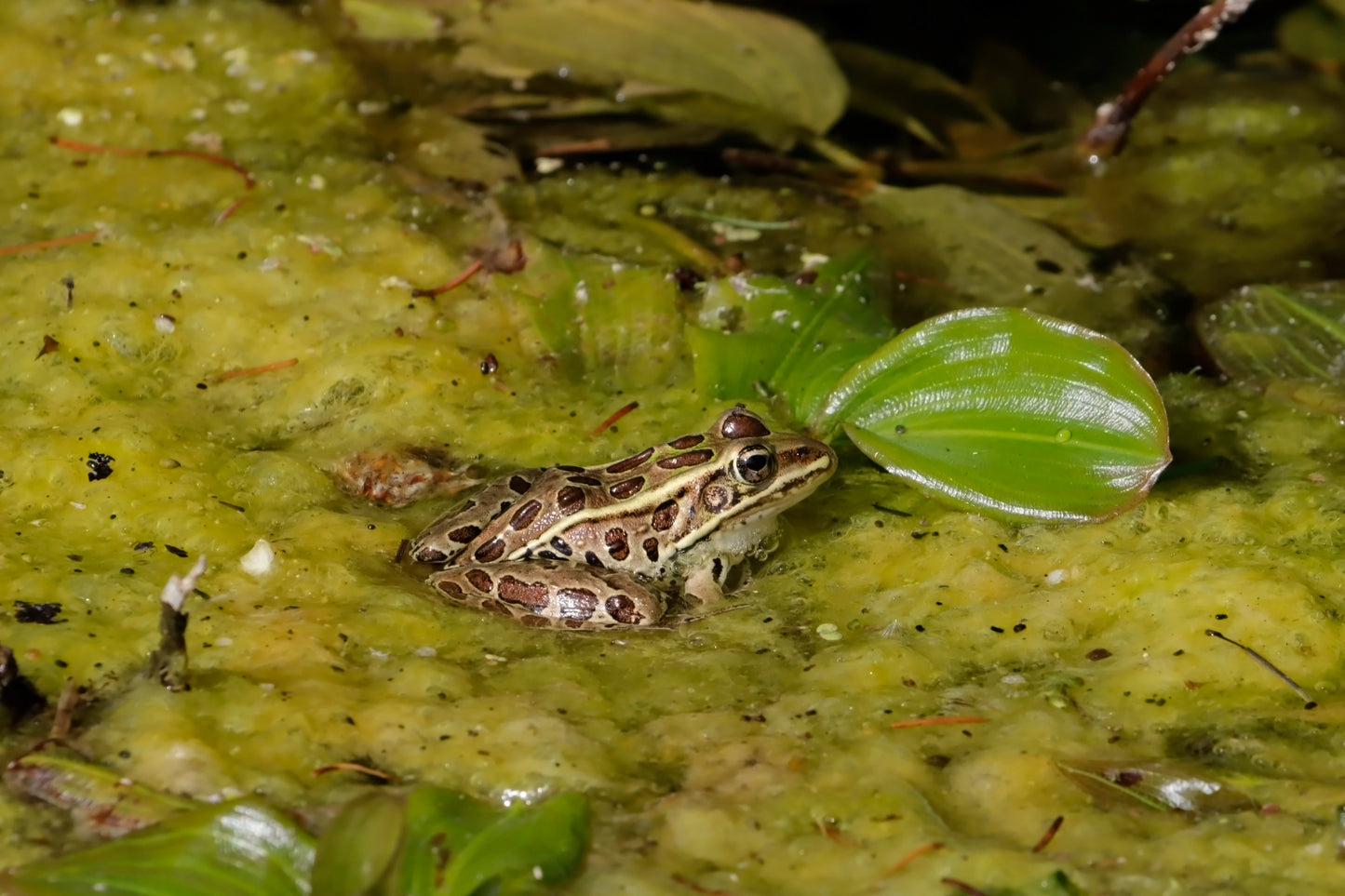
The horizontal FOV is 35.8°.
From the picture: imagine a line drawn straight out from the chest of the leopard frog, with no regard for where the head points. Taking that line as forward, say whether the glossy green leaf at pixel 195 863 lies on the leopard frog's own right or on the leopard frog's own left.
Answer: on the leopard frog's own right

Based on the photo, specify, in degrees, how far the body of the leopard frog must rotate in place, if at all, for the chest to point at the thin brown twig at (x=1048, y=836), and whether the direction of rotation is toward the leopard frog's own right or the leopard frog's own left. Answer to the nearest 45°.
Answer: approximately 45° to the leopard frog's own right

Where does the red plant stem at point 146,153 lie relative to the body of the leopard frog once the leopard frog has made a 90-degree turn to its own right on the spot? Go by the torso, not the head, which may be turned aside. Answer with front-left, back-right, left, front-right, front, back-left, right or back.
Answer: back-right

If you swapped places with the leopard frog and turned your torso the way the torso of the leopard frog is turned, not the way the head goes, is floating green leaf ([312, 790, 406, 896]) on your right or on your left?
on your right

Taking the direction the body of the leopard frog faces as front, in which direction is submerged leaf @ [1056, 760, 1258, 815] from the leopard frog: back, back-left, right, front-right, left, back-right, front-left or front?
front-right

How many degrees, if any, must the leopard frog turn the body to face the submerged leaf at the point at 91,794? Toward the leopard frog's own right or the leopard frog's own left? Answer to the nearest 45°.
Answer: approximately 135° to the leopard frog's own right

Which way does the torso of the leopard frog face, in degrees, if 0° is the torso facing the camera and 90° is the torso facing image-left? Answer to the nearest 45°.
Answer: approximately 270°

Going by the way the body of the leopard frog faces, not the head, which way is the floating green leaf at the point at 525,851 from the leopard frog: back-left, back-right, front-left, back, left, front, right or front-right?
right

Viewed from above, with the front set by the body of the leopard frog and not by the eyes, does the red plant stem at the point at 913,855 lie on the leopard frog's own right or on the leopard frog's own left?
on the leopard frog's own right
